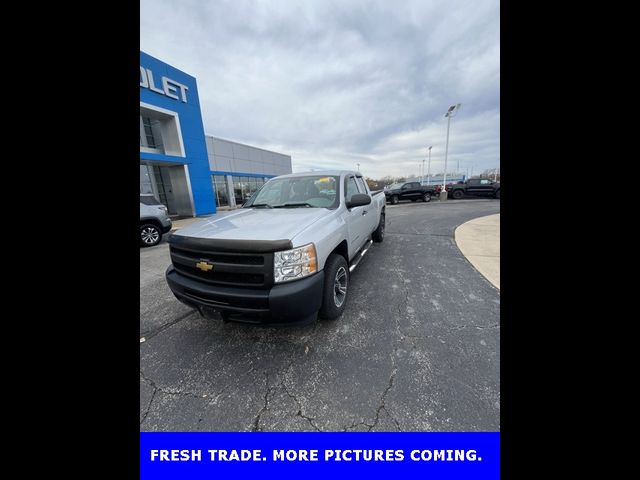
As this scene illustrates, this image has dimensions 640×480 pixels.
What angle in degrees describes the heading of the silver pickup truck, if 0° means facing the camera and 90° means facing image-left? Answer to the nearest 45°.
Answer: approximately 45°

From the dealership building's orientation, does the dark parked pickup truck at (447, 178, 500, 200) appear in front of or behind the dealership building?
in front

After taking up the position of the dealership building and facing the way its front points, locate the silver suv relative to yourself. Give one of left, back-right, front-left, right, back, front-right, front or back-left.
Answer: front-right

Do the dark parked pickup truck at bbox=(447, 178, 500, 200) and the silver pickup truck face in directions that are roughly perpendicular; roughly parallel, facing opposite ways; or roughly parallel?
roughly perpendicular

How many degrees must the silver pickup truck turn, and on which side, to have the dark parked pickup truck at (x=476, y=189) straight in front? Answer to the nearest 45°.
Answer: approximately 180°

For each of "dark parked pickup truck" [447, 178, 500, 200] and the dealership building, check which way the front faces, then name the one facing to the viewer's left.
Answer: the dark parked pickup truck

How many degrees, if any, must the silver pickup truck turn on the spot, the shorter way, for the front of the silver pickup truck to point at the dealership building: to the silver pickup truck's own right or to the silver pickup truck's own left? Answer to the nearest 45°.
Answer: approximately 135° to the silver pickup truck's own right

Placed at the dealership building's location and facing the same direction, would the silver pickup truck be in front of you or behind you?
in front
